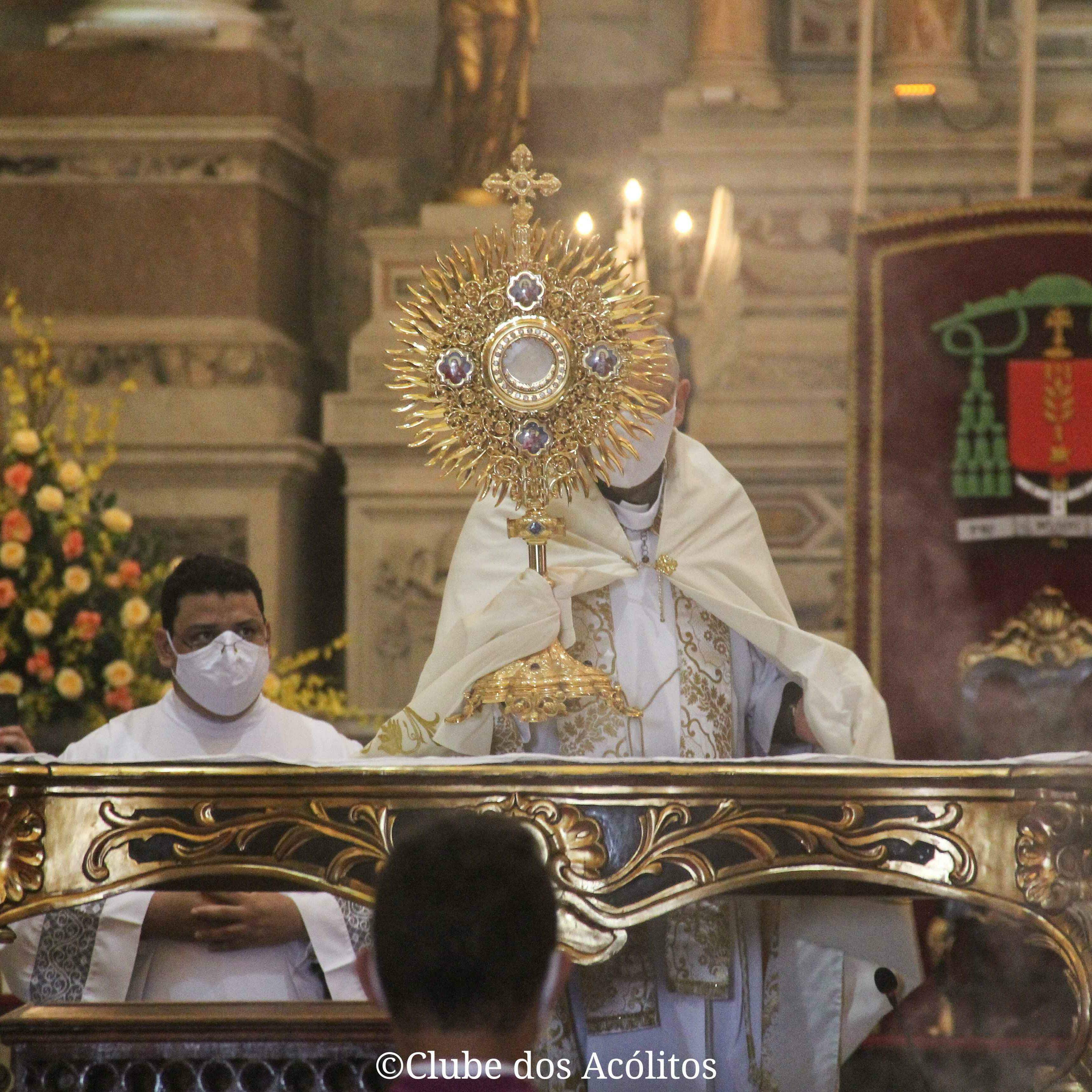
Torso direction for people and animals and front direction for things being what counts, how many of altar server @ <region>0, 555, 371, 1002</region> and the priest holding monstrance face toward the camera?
2

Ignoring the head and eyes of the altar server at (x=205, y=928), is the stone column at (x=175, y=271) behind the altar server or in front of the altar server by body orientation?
behind

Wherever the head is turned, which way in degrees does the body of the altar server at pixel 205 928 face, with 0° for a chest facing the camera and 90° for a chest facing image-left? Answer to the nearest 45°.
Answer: approximately 0°

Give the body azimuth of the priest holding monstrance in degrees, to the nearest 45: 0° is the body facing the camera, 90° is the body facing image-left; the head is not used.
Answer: approximately 0°

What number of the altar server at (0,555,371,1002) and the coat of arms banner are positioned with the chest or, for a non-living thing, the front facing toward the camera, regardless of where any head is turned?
2

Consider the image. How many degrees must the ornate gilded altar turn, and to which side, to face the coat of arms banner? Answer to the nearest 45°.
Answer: approximately 180°

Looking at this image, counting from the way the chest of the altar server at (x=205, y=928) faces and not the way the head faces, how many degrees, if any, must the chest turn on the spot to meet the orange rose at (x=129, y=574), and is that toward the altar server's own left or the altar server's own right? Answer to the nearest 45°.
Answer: approximately 180°

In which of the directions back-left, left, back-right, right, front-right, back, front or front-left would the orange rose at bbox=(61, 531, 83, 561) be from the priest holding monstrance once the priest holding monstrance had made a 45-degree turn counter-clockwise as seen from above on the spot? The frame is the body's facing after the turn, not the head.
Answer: back

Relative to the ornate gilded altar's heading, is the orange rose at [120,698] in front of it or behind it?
behind

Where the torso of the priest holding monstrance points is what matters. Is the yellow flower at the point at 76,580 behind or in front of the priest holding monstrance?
behind
